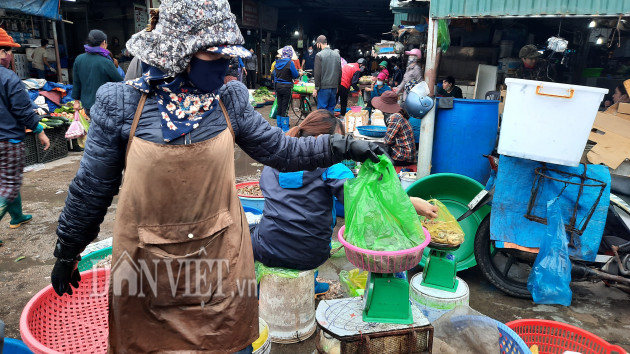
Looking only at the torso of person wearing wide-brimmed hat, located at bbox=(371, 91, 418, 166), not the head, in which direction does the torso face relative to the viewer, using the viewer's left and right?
facing to the left of the viewer

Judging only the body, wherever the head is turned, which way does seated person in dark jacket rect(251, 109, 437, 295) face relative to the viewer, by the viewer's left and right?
facing away from the viewer and to the right of the viewer

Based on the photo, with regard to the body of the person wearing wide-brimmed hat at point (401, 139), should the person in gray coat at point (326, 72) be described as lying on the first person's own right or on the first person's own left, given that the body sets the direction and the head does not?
on the first person's own right

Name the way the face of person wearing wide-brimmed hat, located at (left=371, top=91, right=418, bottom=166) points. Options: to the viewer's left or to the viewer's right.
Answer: to the viewer's left

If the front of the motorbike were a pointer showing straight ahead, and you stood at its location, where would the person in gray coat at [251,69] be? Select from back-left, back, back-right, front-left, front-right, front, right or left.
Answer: back-left

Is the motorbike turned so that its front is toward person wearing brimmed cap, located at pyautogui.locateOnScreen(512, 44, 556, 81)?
no

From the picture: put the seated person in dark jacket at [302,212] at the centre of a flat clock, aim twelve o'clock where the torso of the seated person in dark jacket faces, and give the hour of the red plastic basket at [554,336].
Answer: The red plastic basket is roughly at 4 o'clock from the seated person in dark jacket.

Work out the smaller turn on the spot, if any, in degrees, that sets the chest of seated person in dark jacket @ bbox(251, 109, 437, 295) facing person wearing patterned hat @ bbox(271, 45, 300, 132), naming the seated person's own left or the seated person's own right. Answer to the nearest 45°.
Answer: approximately 45° to the seated person's own left
